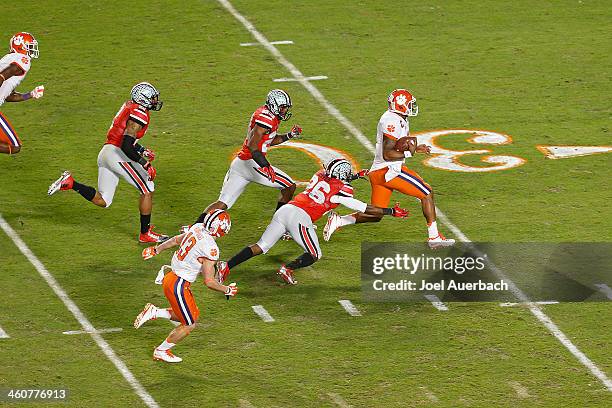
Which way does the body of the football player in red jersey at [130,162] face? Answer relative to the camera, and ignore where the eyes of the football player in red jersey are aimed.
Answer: to the viewer's right

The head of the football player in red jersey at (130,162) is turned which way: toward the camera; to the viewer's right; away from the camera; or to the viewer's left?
to the viewer's right

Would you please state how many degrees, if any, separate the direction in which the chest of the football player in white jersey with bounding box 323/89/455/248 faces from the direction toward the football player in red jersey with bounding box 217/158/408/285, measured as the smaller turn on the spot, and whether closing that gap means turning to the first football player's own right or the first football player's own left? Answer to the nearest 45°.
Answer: approximately 135° to the first football player's own right

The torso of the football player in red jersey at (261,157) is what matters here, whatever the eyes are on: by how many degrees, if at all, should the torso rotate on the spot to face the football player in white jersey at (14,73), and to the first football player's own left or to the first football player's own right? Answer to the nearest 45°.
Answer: approximately 135° to the first football player's own left

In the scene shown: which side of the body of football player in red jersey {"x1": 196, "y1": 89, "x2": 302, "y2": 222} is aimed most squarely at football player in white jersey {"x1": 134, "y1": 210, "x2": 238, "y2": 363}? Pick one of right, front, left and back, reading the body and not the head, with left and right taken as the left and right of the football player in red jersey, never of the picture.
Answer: right

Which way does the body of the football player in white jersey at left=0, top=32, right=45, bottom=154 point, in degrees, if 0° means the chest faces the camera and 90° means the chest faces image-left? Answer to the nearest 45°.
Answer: approximately 270°

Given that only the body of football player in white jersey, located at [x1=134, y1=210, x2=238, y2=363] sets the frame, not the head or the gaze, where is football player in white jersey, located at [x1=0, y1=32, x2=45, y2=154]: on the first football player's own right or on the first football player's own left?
on the first football player's own left

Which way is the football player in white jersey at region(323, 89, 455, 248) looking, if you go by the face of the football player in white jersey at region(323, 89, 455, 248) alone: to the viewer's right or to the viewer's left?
to the viewer's right

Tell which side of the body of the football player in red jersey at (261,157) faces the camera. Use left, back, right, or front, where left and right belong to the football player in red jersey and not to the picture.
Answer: right

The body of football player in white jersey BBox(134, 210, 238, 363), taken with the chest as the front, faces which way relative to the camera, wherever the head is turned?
to the viewer's right

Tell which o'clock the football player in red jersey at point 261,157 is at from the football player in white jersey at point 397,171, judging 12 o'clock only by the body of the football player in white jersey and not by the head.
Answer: The football player in red jersey is roughly at 6 o'clock from the football player in white jersey.

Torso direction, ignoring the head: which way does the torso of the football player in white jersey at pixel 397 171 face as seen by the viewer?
to the viewer's right
